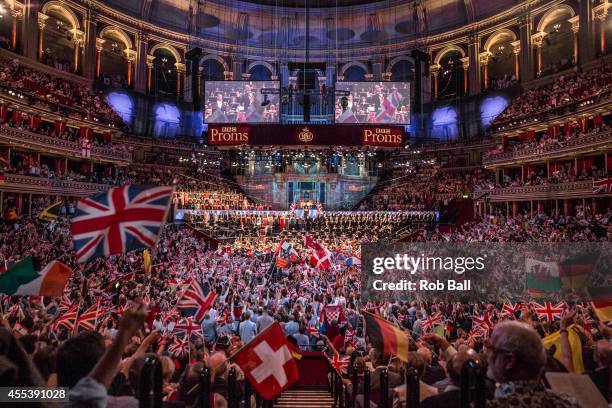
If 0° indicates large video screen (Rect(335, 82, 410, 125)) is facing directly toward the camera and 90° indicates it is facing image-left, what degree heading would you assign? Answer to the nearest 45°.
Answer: approximately 0°

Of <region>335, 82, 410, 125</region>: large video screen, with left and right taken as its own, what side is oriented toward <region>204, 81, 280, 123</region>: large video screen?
right

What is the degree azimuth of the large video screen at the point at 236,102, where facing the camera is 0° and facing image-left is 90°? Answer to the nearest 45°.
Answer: approximately 0°

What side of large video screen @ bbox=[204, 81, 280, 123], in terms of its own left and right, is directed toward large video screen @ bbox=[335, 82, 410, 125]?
left
